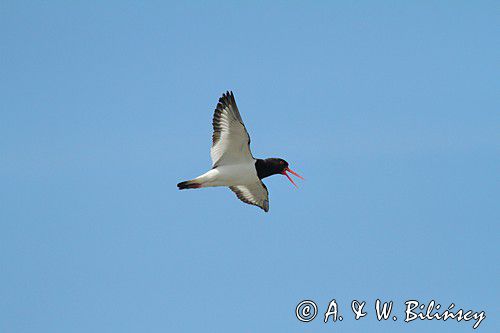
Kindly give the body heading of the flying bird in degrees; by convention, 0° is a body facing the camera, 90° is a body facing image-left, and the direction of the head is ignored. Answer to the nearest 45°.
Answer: approximately 270°
